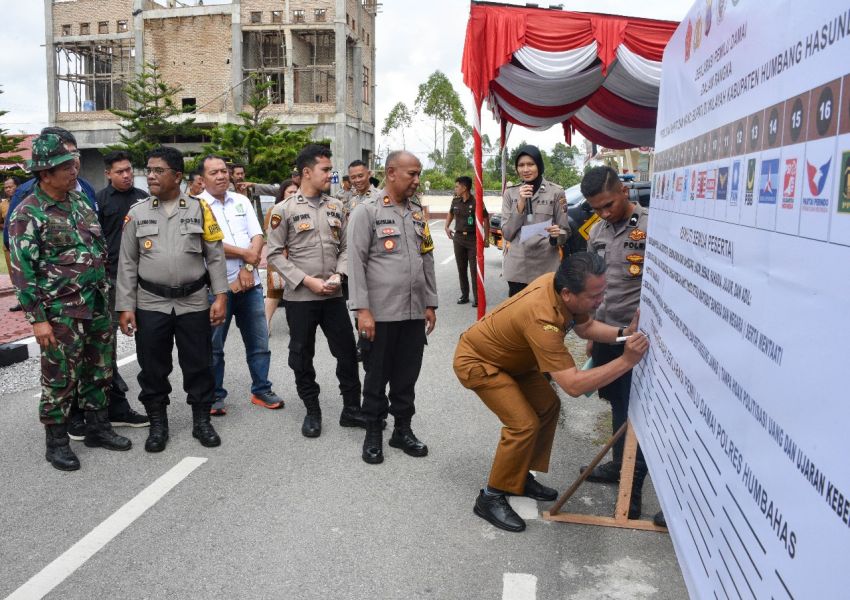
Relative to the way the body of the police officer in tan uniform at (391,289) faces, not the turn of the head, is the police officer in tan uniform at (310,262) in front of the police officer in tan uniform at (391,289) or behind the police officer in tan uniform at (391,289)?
behind

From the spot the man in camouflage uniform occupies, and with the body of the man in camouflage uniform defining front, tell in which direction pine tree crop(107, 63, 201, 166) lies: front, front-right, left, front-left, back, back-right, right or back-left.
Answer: back-left

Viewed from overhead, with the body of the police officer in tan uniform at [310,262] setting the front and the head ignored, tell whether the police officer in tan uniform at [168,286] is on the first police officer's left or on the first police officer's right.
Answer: on the first police officer's right

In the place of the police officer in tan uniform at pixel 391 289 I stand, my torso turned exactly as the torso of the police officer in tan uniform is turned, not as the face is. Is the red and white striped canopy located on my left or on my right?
on my left

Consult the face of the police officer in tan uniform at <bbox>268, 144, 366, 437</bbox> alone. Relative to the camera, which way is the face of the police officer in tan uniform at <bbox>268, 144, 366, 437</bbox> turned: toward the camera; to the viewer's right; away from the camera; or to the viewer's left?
to the viewer's right

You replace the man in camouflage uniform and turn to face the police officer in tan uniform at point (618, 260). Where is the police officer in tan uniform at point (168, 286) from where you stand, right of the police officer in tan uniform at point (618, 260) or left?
left

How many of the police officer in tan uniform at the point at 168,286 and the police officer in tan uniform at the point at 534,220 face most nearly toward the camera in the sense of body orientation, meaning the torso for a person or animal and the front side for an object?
2
